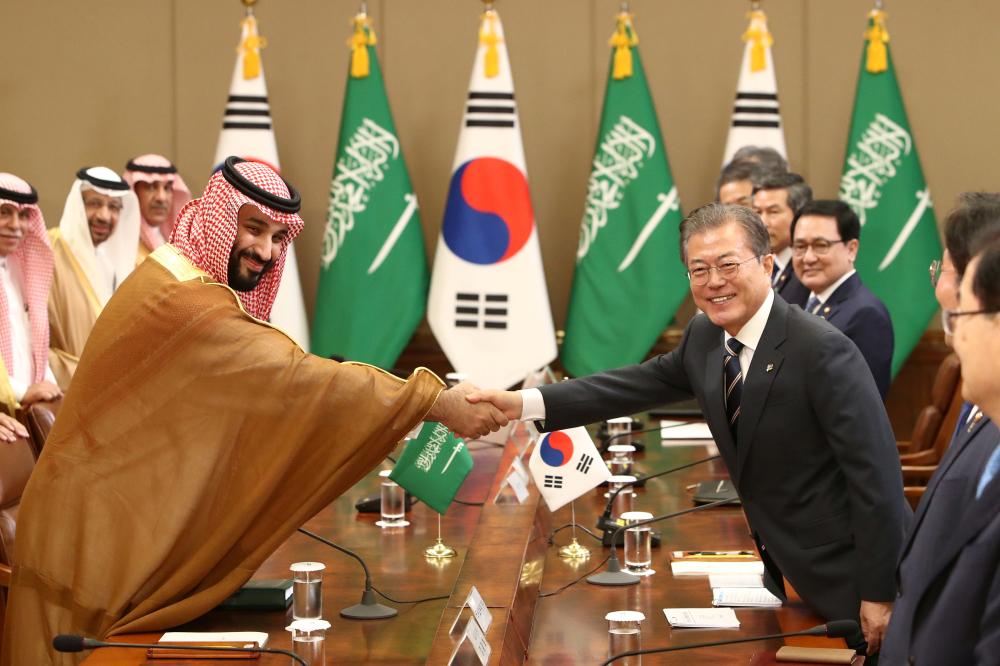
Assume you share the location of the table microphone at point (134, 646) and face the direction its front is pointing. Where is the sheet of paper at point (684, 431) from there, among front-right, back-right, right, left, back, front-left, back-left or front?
back-right

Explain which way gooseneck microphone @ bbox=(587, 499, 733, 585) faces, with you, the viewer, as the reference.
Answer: facing to the right of the viewer

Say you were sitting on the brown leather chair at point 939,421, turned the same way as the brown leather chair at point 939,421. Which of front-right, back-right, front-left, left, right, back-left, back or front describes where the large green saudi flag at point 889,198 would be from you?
right

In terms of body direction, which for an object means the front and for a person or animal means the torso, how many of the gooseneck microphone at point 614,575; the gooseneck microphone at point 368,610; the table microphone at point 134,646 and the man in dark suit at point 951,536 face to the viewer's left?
3

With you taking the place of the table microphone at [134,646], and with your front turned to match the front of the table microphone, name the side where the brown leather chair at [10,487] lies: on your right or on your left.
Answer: on your right

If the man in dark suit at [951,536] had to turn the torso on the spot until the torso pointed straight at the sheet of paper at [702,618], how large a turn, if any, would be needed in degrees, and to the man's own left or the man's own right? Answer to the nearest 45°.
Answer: approximately 45° to the man's own right

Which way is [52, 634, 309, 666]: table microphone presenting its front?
to the viewer's left

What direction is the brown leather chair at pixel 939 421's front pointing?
to the viewer's left

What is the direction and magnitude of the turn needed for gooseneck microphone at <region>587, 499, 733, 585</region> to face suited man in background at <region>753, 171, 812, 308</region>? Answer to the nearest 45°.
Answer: approximately 90° to its left

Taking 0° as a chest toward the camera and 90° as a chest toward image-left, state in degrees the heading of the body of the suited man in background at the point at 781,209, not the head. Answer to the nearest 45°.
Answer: approximately 45°

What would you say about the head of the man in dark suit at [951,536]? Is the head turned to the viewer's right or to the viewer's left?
to the viewer's left

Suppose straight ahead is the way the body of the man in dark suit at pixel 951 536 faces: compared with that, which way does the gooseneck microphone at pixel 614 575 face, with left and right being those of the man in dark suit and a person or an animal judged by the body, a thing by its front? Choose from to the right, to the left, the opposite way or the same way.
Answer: the opposite way

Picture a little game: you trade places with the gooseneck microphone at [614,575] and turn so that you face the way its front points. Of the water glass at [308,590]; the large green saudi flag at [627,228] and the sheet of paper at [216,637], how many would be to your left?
1

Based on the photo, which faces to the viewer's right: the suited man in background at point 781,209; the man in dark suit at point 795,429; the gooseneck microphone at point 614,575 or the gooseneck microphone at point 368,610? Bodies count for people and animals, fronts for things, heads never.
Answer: the gooseneck microphone at point 614,575

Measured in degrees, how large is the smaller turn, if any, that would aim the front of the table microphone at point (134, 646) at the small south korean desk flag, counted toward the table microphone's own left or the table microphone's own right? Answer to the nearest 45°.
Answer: approximately 135° to the table microphone's own right

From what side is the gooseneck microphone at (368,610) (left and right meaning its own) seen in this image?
left

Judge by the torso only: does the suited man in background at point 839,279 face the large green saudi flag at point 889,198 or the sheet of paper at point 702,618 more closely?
the sheet of paper

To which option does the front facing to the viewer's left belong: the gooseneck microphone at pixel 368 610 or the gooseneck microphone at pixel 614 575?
the gooseneck microphone at pixel 368 610
